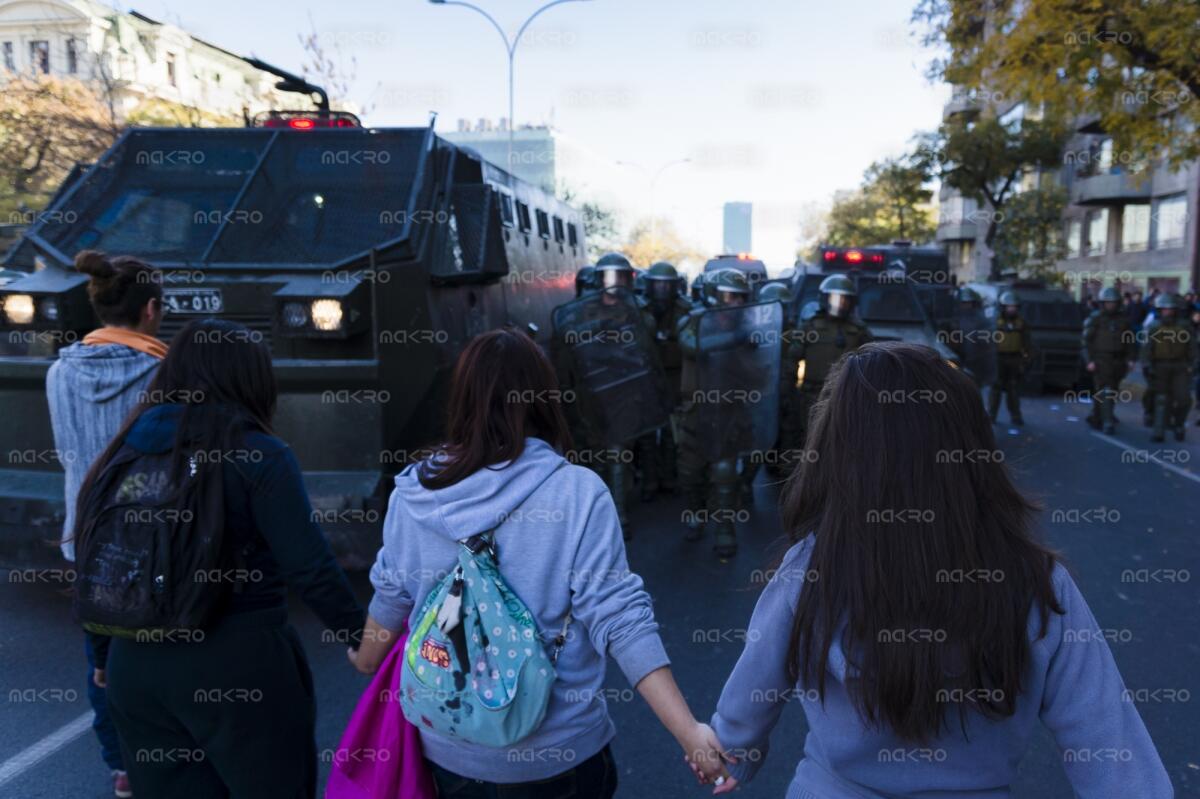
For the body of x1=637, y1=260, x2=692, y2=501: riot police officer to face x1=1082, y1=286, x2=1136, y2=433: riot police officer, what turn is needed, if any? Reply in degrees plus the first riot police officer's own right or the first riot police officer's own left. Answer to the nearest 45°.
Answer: approximately 135° to the first riot police officer's own left

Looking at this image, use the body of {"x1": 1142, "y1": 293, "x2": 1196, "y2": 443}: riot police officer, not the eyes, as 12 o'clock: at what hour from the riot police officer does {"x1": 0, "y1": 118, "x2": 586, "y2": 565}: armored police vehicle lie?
The armored police vehicle is roughly at 1 o'clock from the riot police officer.

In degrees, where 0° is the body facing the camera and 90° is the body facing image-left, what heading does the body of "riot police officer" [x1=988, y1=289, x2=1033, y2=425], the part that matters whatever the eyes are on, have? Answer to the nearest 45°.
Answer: approximately 0°

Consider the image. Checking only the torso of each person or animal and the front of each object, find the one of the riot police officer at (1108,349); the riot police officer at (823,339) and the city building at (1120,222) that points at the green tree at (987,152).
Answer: the city building

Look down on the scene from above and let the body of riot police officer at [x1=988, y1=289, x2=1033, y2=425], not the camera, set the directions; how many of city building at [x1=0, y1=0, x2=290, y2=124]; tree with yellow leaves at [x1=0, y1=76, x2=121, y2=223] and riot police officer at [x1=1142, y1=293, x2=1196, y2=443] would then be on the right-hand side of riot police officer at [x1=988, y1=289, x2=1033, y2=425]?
2

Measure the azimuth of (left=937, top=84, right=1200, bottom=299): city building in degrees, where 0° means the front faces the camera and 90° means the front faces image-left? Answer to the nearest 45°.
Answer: approximately 45°

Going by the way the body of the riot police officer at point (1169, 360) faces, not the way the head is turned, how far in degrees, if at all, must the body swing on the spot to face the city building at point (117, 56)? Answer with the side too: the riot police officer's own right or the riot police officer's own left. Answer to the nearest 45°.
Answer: approximately 90° to the riot police officer's own right

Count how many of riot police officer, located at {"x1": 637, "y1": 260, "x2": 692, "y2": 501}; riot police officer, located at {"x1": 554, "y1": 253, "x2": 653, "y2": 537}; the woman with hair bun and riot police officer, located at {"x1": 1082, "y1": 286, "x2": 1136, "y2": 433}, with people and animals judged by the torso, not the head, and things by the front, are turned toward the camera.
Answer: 3

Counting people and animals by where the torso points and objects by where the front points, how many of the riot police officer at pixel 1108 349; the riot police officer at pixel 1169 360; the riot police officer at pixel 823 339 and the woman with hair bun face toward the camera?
3

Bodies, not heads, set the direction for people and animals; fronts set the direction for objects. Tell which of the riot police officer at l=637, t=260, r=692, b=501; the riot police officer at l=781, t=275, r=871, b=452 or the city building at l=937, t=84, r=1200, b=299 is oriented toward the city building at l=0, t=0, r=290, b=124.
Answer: the city building at l=937, t=84, r=1200, b=299
